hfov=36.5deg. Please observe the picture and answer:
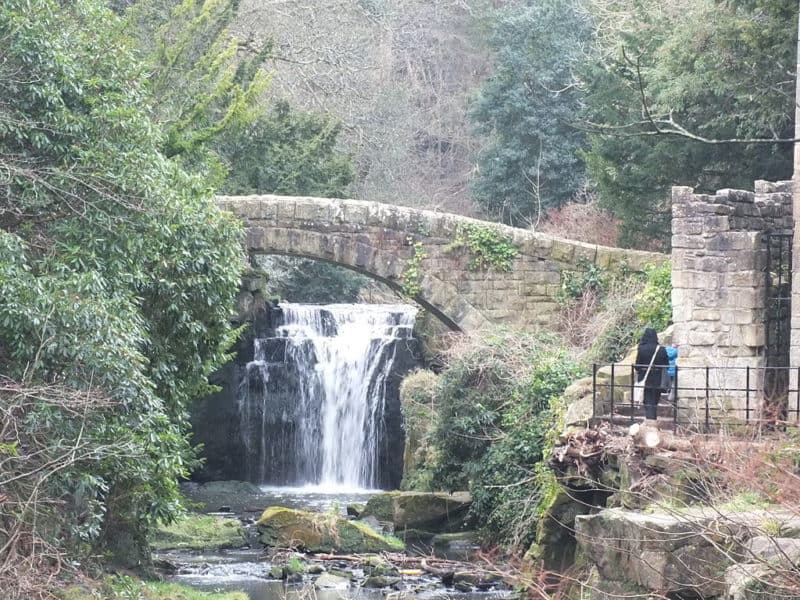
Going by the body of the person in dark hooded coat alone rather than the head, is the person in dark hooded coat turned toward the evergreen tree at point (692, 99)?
yes

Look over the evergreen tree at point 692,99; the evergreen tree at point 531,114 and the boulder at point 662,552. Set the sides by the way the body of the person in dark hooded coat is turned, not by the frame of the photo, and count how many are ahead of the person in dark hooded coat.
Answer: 2

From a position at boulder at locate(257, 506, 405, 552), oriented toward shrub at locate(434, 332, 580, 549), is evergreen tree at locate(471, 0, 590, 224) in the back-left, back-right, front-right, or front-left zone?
front-left

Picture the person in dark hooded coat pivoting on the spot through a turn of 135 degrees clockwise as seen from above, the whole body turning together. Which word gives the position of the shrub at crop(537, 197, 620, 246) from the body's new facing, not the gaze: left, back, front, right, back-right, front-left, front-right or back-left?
back-left

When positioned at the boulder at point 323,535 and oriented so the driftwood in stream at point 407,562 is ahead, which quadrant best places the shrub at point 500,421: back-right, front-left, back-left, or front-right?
front-left

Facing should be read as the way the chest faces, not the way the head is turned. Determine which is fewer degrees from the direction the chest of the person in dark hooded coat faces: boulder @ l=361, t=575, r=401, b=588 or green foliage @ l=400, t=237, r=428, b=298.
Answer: the green foliage

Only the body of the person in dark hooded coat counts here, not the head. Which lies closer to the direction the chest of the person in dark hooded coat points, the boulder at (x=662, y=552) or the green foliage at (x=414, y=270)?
the green foliage

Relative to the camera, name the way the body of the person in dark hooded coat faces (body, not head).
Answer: away from the camera

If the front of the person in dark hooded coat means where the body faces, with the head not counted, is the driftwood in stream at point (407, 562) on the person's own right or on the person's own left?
on the person's own left

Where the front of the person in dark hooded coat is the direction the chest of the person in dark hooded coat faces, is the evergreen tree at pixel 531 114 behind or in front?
in front

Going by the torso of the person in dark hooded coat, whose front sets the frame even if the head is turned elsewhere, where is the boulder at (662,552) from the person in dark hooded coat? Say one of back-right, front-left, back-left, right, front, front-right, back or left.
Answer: back

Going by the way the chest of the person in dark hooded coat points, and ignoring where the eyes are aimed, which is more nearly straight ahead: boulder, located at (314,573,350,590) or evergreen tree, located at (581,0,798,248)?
the evergreen tree

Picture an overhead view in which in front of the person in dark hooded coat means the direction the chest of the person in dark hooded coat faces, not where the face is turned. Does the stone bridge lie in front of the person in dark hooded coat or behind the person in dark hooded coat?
in front
